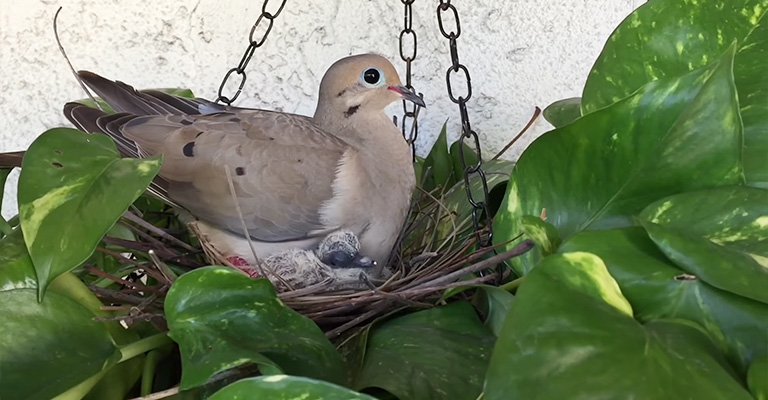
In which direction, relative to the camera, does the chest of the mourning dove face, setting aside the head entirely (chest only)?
to the viewer's right

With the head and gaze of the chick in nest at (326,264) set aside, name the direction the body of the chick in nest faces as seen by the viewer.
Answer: to the viewer's right

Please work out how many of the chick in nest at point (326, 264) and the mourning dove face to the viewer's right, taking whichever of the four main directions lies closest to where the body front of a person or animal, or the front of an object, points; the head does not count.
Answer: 2
